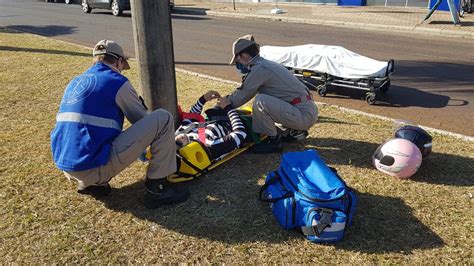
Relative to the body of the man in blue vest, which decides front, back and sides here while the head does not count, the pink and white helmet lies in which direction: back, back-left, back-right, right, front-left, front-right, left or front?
front-right

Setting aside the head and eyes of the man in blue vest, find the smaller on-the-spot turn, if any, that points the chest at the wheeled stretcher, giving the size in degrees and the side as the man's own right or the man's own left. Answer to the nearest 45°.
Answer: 0° — they already face it

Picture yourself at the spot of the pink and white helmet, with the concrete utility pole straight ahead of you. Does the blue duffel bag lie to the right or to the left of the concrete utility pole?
left

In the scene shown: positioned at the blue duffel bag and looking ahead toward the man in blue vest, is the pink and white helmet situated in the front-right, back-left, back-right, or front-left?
back-right

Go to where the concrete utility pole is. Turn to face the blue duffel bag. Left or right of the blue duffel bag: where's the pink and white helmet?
left

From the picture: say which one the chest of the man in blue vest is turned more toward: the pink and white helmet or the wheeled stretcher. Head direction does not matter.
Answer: the wheeled stretcher

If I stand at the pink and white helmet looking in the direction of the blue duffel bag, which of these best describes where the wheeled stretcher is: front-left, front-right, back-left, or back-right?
back-right

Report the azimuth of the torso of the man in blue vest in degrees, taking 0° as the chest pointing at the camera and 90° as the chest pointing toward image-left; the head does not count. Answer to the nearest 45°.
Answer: approximately 225°

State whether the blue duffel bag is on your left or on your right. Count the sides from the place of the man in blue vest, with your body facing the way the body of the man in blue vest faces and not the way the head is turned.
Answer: on your right

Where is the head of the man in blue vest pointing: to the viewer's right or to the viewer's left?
to the viewer's right
